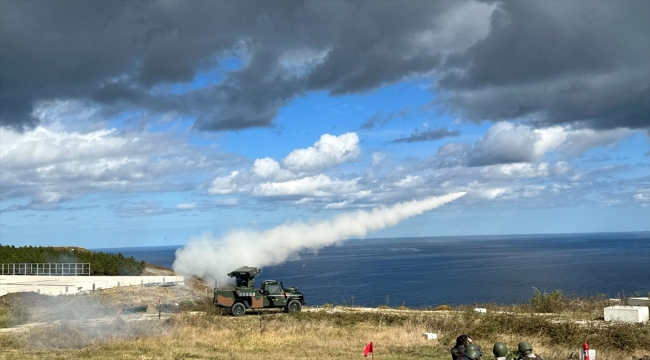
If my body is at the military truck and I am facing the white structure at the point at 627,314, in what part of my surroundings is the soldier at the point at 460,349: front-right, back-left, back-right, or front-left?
front-right

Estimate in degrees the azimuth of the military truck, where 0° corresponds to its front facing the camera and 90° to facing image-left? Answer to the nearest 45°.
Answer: approximately 270°

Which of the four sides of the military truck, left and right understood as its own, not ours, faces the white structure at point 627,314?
front

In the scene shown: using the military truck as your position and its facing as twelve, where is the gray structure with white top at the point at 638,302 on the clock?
The gray structure with white top is roughly at 12 o'clock from the military truck.

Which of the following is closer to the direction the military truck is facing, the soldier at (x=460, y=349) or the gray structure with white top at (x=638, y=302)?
the gray structure with white top

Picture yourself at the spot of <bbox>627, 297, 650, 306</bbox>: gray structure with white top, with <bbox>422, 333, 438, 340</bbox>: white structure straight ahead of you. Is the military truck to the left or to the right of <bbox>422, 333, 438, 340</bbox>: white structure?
right

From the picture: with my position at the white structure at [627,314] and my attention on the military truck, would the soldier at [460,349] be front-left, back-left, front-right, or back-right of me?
front-left

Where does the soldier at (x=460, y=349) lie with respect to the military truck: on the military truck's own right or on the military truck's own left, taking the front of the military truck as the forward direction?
on the military truck's own right

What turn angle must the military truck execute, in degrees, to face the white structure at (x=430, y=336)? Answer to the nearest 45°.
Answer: approximately 45° to its right

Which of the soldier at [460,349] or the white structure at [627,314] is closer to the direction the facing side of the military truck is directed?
the white structure
